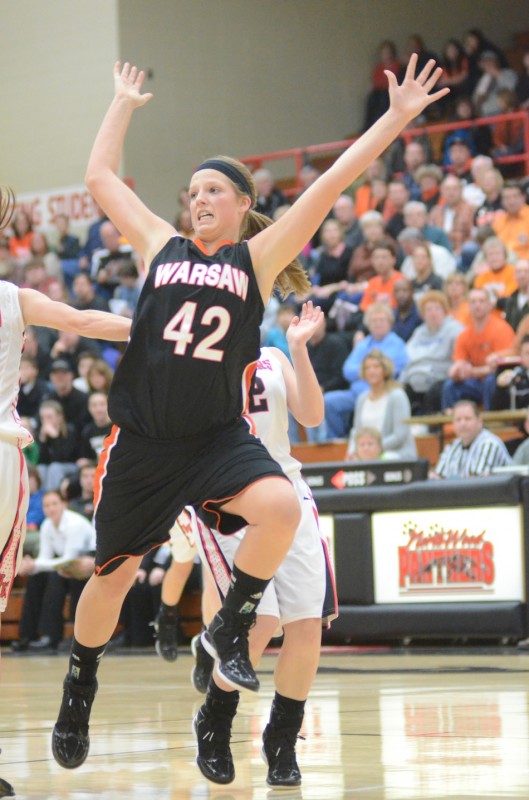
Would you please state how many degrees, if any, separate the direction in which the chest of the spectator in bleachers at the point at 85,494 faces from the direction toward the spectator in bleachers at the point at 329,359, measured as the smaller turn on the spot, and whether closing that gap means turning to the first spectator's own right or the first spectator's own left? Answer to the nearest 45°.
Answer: approximately 90° to the first spectator's own left

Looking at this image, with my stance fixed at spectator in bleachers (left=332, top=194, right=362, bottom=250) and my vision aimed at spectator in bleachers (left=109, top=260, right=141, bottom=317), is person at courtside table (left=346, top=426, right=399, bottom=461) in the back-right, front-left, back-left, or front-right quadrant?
back-left

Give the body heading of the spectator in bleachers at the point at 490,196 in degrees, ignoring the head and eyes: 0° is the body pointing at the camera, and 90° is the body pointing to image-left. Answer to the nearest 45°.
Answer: approximately 45°

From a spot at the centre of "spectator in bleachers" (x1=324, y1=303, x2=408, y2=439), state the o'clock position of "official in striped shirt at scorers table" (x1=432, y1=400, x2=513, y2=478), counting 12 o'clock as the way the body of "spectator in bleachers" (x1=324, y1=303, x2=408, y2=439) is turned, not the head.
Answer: "official in striped shirt at scorers table" (x1=432, y1=400, x2=513, y2=478) is roughly at 10 o'clock from "spectator in bleachers" (x1=324, y1=303, x2=408, y2=439).

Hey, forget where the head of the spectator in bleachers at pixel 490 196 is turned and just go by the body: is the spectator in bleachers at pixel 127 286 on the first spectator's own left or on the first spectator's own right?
on the first spectator's own right

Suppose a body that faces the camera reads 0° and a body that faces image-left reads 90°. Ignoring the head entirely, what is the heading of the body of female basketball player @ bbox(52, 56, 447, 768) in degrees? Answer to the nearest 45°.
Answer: approximately 0°

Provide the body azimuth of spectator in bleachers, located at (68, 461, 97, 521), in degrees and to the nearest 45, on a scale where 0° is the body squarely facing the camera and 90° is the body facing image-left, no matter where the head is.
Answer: approximately 0°

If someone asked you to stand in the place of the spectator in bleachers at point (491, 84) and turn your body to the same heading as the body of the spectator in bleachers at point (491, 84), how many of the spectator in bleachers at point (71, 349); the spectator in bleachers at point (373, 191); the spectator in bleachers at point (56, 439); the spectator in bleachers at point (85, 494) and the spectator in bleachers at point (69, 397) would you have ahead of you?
5

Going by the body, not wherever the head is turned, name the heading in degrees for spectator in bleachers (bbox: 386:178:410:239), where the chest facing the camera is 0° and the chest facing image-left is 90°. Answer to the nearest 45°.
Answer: approximately 45°

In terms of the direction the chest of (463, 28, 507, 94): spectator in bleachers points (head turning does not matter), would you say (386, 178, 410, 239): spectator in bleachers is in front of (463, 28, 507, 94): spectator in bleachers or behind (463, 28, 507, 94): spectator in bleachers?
in front

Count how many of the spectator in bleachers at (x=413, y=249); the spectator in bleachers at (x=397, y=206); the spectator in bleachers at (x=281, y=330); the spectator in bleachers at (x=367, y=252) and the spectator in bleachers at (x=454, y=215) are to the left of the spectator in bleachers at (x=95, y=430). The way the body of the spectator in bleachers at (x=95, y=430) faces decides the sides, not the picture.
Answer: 5

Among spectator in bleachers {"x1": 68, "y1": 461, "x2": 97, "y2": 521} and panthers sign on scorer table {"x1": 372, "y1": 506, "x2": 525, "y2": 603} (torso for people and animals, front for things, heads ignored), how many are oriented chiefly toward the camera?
2
